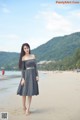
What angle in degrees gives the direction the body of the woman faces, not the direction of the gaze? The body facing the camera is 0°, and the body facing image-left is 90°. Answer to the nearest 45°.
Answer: approximately 0°
